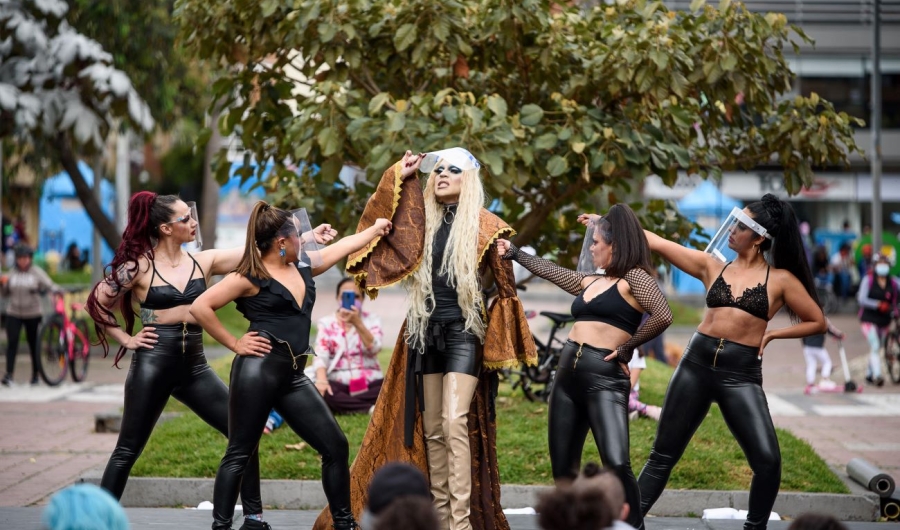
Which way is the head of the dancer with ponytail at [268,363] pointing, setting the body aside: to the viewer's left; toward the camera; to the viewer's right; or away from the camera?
to the viewer's right

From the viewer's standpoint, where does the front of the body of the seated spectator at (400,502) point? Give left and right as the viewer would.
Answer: facing away from the viewer

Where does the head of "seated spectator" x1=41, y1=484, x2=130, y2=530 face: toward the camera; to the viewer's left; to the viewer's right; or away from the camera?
away from the camera

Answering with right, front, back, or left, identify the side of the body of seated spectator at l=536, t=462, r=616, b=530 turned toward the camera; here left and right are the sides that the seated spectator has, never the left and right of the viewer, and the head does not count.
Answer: back

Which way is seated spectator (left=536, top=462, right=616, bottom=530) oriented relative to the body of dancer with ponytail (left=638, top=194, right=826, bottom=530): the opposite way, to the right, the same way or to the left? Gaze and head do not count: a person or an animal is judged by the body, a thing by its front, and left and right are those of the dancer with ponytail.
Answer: the opposite way

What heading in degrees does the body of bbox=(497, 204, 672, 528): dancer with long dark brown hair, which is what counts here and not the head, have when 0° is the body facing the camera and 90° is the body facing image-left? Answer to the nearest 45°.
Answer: approximately 45°

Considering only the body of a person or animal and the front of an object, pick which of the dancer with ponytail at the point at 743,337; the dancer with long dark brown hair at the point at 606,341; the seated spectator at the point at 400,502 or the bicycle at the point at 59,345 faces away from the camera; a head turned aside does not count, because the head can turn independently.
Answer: the seated spectator

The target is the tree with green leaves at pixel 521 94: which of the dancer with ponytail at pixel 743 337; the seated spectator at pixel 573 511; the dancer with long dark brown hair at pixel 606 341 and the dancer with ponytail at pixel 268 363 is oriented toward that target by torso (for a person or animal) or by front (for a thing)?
the seated spectator

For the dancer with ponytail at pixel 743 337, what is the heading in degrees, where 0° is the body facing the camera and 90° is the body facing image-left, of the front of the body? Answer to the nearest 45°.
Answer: approximately 0°

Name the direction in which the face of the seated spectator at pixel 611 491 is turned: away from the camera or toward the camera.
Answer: away from the camera

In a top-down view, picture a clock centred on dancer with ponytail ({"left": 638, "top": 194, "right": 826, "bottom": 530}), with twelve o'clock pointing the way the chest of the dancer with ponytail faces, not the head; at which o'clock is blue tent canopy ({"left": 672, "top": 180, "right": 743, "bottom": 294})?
The blue tent canopy is roughly at 6 o'clock from the dancer with ponytail.

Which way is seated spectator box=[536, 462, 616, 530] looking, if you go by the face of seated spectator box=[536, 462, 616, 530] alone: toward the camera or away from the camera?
away from the camera

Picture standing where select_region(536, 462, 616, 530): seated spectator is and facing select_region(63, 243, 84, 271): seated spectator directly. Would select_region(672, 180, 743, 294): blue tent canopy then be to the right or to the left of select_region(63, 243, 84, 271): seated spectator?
right

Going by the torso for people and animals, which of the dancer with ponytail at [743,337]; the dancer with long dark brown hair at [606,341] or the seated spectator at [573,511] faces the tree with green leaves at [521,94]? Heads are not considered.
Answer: the seated spectator

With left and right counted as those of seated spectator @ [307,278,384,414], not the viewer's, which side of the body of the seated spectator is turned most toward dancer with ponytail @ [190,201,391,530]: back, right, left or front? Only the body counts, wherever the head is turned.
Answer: front
